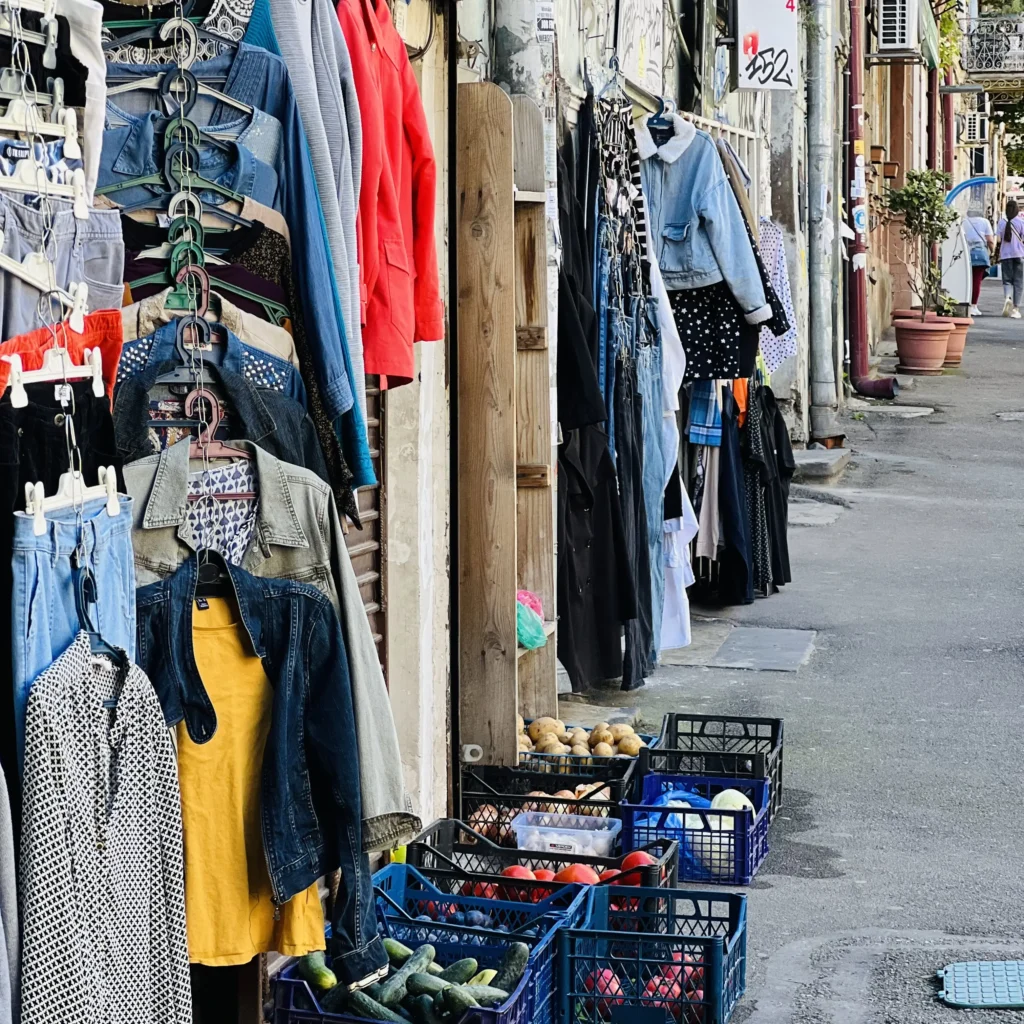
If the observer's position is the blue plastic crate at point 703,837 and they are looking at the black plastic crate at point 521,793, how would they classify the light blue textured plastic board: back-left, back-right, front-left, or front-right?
back-left

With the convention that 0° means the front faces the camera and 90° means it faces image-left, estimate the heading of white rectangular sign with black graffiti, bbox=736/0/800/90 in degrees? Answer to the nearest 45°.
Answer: approximately 0°

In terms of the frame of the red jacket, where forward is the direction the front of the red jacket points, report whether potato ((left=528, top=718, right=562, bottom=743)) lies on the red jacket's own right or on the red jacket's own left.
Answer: on the red jacket's own left

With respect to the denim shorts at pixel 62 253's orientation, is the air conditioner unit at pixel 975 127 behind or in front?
behind

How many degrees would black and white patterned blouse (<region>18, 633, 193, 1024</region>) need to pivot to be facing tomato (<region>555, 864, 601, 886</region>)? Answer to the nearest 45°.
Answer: approximately 135° to its left
